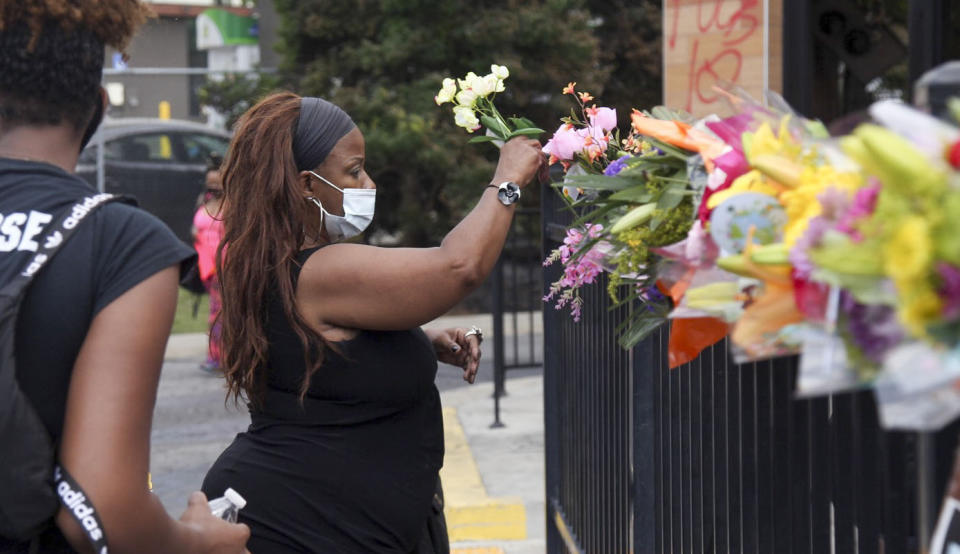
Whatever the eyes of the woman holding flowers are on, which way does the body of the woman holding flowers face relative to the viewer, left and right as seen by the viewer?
facing to the right of the viewer

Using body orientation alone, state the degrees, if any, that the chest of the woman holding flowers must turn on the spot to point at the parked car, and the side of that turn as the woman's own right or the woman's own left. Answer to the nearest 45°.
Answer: approximately 90° to the woman's own left

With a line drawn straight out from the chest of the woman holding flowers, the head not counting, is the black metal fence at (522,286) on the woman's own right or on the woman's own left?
on the woman's own left

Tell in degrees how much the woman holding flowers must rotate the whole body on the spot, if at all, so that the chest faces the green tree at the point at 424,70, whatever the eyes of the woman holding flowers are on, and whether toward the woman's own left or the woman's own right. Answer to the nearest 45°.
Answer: approximately 90° to the woman's own left

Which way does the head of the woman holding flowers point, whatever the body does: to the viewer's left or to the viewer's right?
to the viewer's right
